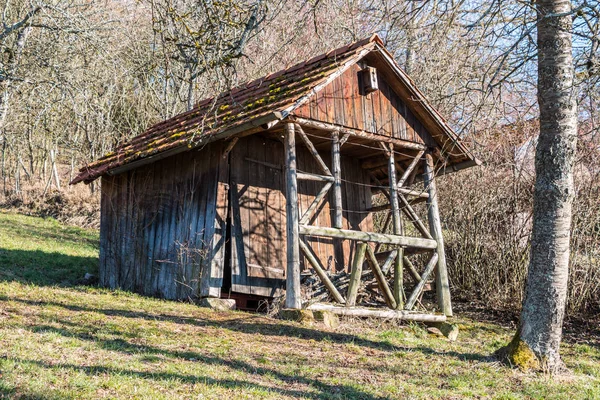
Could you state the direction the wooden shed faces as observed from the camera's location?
facing the viewer and to the right of the viewer

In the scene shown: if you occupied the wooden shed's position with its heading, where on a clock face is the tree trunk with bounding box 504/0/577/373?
The tree trunk is roughly at 12 o'clock from the wooden shed.
